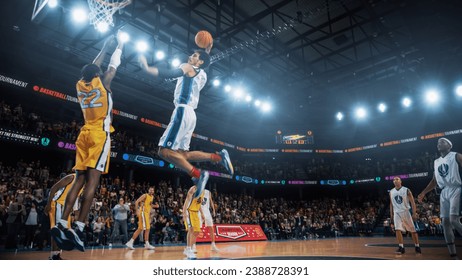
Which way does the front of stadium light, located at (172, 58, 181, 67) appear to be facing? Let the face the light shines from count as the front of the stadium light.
toward the camera

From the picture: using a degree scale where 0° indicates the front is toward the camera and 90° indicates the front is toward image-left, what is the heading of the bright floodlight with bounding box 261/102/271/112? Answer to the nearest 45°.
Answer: approximately 0°

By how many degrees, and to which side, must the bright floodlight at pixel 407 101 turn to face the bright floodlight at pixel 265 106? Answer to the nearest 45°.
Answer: approximately 45° to its right

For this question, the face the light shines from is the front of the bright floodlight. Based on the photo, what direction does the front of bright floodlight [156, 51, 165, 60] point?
toward the camera

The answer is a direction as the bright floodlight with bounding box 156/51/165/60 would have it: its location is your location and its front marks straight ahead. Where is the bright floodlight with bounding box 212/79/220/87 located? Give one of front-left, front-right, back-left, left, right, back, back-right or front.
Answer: back-left

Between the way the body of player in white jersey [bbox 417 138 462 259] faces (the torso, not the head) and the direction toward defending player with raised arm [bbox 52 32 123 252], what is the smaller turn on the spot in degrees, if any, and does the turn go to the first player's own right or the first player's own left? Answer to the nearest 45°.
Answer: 0° — they already face them

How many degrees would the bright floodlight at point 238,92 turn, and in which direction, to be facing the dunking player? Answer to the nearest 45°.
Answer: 0° — it already faces them

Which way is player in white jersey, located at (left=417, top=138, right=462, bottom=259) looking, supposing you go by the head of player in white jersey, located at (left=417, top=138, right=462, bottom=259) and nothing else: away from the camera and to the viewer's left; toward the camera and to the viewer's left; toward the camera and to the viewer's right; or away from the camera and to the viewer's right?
toward the camera and to the viewer's left

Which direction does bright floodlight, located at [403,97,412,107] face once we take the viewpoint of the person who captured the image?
facing the viewer

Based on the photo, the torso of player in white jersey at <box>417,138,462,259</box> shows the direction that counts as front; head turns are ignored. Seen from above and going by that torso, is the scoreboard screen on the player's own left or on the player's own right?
on the player's own right

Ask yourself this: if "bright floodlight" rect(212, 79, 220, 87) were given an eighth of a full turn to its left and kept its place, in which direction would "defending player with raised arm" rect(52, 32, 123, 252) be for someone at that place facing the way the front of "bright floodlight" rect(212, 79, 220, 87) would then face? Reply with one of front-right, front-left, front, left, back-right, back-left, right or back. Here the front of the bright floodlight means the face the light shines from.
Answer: front-right

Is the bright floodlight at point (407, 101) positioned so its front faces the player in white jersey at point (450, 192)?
yes

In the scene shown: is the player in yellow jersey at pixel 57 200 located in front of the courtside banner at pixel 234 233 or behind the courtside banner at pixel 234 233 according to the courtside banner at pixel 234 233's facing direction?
in front
